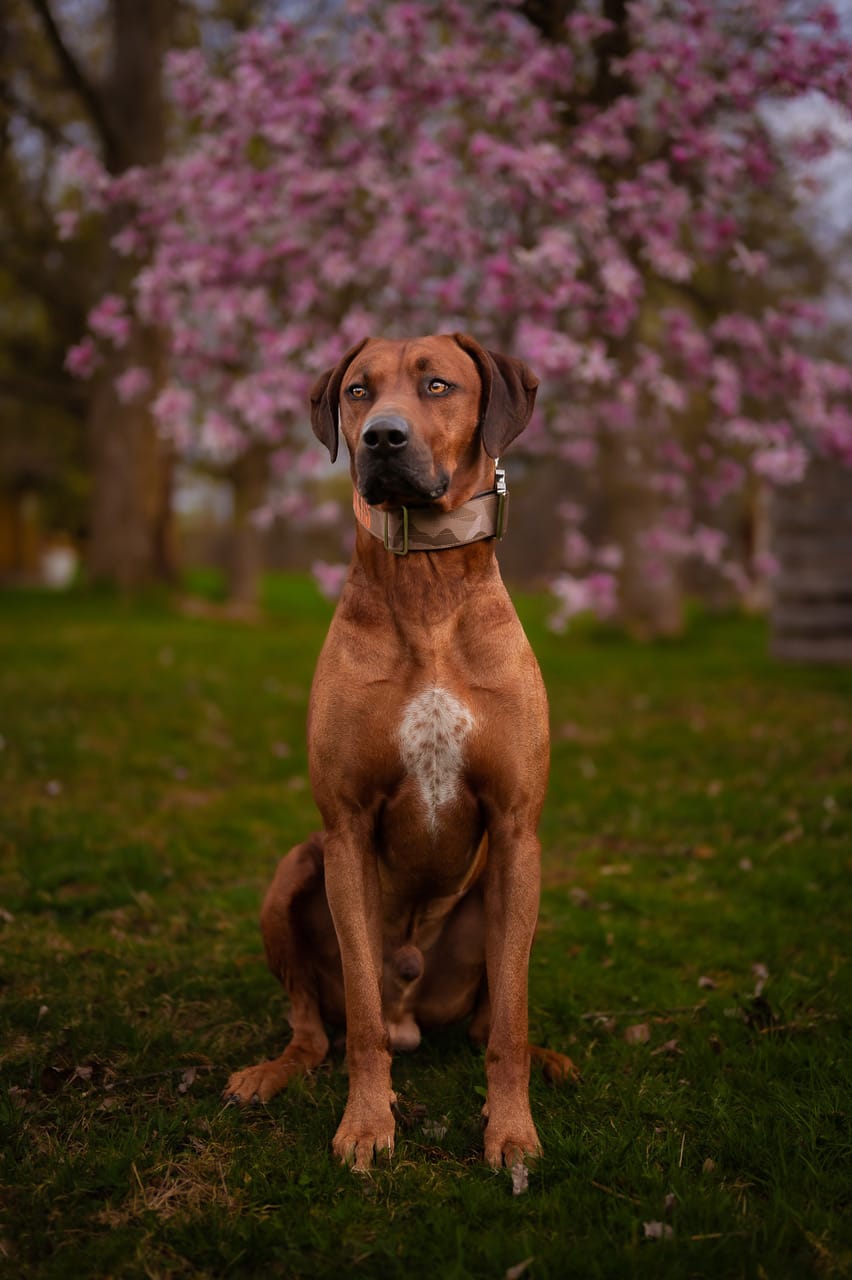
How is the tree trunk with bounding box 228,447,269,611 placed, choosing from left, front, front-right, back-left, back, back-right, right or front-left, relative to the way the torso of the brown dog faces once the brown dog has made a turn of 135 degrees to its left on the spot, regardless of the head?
front-left

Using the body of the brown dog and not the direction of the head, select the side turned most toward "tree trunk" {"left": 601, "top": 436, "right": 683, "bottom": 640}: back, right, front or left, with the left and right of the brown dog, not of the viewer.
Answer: back

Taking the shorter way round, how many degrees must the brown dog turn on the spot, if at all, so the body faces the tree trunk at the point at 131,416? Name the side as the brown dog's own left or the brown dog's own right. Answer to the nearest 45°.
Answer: approximately 180°

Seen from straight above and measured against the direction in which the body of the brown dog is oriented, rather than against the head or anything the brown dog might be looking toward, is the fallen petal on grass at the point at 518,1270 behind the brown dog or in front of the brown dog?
in front

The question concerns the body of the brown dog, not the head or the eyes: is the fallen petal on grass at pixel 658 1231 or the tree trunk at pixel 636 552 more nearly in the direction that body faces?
the fallen petal on grass

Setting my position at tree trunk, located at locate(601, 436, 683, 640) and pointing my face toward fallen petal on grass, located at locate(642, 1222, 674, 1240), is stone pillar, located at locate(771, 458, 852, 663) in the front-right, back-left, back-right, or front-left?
front-left

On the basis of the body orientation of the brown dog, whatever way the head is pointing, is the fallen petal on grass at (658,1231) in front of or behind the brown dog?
in front

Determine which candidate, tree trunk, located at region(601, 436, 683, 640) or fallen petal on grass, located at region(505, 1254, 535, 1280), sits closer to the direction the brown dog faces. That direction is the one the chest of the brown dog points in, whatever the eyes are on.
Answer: the fallen petal on grass

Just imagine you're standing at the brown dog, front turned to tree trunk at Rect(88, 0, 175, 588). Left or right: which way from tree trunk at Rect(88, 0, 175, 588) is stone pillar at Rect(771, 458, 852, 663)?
right

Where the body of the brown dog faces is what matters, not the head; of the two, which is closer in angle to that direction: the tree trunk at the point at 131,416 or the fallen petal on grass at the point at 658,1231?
the fallen petal on grass

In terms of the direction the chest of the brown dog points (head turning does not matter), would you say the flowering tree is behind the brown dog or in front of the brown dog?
behind

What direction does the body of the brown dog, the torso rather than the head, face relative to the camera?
toward the camera
